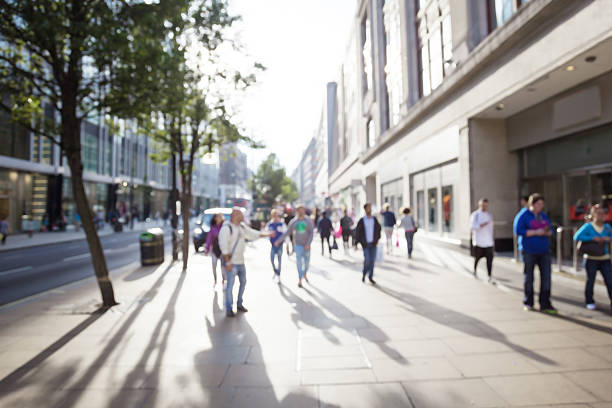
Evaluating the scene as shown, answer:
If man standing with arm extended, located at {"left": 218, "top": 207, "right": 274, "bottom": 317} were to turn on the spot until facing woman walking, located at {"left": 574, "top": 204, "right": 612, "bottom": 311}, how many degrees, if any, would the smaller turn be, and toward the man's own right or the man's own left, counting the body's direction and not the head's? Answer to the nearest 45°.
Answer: approximately 45° to the man's own left

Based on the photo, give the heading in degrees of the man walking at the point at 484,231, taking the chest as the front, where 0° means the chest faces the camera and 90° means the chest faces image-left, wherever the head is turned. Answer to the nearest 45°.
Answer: approximately 0°

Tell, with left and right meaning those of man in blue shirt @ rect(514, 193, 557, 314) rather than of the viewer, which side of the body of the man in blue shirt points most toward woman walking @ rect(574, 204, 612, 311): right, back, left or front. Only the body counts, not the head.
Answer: left

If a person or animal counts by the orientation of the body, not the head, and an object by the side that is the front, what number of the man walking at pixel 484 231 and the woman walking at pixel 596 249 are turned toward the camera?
2

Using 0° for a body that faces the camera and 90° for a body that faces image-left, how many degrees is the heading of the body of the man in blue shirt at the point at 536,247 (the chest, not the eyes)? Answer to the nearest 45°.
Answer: approximately 315°

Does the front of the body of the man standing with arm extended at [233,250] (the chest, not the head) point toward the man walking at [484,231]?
no

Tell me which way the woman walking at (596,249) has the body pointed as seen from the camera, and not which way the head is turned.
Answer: toward the camera

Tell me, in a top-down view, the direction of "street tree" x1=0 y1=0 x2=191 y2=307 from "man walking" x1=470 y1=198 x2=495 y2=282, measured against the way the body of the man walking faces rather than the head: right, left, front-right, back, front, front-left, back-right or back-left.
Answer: front-right

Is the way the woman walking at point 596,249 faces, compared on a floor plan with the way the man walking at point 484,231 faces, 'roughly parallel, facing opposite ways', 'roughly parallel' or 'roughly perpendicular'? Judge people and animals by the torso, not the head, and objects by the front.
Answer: roughly parallel

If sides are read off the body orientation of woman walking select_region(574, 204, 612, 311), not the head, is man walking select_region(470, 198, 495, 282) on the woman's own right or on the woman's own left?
on the woman's own right

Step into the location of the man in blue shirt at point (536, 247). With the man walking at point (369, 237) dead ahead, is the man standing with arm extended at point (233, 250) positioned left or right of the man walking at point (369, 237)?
left

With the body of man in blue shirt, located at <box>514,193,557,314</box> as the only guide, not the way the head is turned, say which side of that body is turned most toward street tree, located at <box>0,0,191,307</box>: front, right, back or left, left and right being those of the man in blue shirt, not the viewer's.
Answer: right

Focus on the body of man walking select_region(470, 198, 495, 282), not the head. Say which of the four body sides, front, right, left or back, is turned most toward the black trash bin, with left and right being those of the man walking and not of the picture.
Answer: right

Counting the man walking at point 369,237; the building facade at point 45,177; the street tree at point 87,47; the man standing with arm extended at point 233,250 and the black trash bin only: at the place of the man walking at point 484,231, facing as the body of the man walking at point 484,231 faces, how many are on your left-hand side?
0
